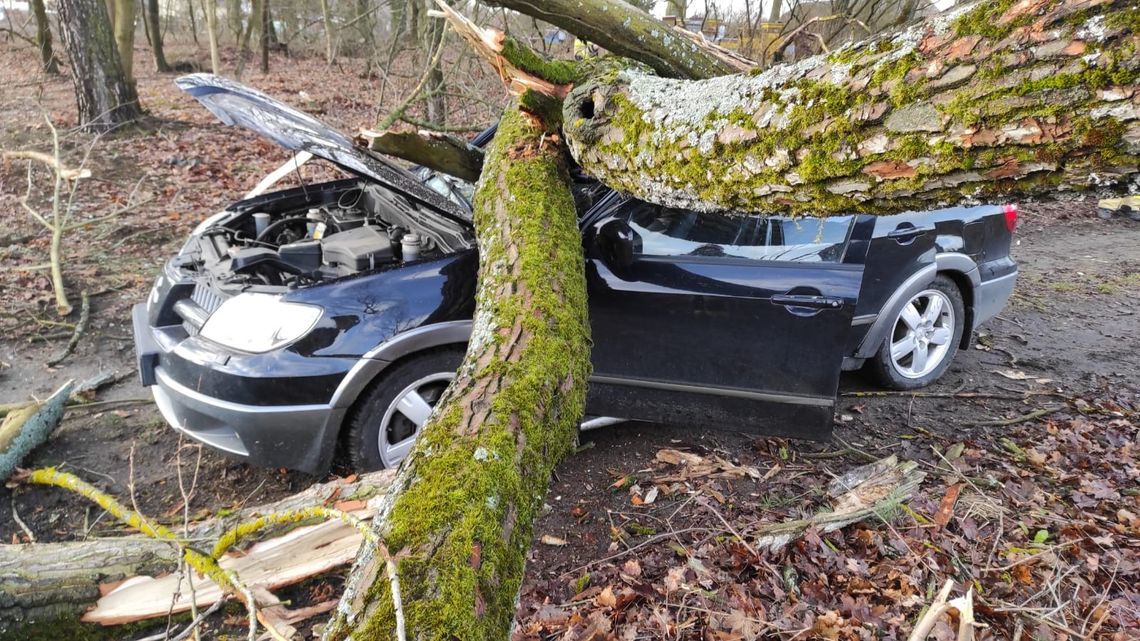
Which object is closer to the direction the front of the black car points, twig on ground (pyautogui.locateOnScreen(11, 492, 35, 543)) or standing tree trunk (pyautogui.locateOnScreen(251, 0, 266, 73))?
the twig on ground

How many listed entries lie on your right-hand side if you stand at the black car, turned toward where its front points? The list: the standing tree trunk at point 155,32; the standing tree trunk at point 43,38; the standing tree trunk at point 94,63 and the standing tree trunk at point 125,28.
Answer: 4

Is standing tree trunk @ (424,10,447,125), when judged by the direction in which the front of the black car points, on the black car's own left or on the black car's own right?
on the black car's own right

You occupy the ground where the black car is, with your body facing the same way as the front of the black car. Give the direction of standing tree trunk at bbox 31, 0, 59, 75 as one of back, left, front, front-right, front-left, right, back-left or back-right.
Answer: right

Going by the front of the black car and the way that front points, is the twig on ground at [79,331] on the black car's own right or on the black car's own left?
on the black car's own right

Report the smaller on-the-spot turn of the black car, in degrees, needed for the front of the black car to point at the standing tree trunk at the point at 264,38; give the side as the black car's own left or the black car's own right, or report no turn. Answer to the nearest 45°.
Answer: approximately 90° to the black car's own right

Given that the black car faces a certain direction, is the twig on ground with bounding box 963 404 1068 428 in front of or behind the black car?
behind

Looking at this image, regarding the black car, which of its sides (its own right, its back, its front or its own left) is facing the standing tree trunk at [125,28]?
right

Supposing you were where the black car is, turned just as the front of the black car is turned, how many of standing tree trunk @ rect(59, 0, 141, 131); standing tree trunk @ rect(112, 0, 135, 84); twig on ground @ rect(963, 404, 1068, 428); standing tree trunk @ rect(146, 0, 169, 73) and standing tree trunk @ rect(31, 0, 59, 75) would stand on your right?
4

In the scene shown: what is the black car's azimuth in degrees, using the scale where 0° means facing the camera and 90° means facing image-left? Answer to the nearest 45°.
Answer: approximately 45°
